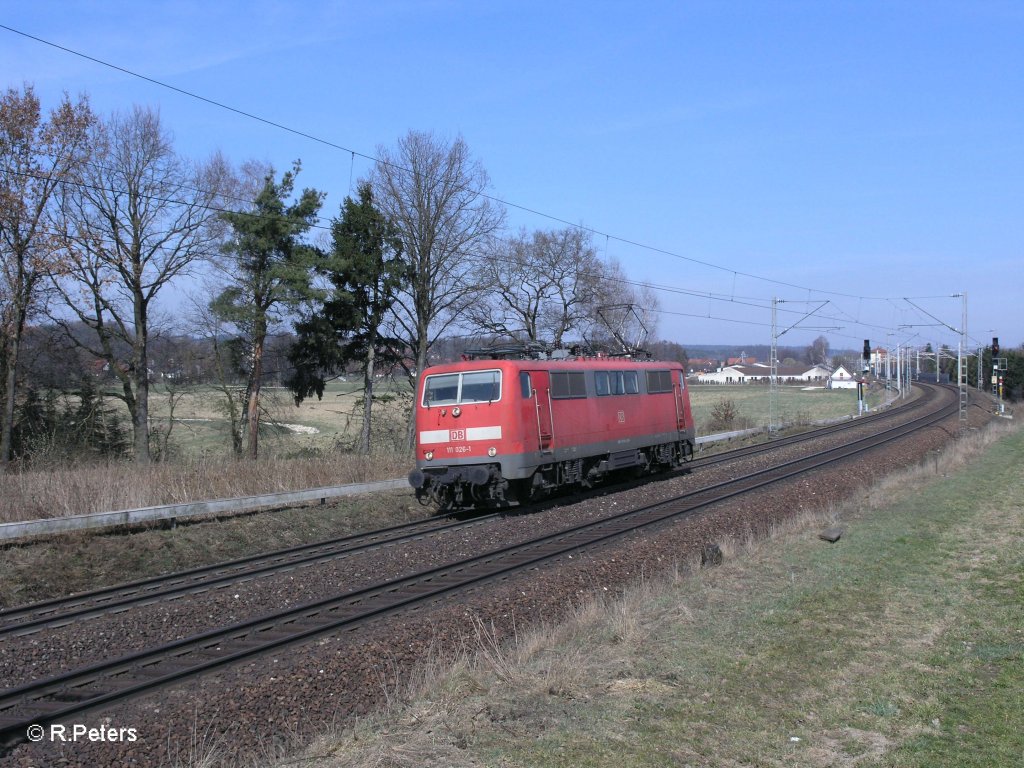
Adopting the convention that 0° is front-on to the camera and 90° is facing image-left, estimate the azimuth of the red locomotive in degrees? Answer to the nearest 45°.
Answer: approximately 45°

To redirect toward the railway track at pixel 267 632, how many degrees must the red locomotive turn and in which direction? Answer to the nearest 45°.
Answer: approximately 45° to its left
